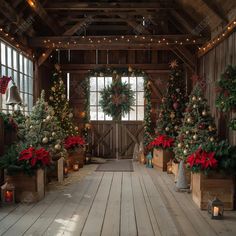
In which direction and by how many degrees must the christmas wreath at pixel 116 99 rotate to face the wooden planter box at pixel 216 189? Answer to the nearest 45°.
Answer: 0° — it already faces it

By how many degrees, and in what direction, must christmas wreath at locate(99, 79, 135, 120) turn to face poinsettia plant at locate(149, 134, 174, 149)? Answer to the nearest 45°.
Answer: approximately 45° to its left

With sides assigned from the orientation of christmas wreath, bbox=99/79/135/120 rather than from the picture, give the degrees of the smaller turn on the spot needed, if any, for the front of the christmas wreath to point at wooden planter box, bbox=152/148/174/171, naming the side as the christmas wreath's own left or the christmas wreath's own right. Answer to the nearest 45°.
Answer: approximately 45° to the christmas wreath's own left

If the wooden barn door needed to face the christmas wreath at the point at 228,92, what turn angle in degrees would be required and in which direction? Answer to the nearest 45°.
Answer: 0° — it already faces it

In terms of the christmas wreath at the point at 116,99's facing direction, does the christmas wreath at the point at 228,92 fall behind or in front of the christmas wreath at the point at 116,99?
in front

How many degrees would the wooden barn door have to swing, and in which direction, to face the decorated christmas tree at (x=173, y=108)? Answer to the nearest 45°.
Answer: approximately 45° to its left

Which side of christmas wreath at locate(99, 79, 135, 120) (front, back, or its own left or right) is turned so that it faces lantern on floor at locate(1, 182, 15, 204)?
front

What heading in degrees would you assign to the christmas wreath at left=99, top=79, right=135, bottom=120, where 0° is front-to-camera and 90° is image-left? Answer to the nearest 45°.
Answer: approximately 0°

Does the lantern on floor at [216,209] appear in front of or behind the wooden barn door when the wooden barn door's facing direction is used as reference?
in front

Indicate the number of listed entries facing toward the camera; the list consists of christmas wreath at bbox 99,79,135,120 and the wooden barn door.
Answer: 2

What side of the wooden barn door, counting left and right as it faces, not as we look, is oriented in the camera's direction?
front
